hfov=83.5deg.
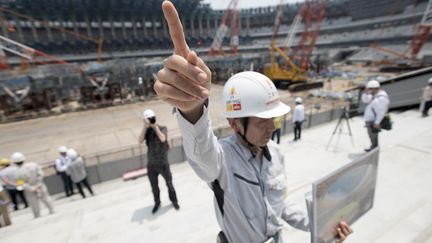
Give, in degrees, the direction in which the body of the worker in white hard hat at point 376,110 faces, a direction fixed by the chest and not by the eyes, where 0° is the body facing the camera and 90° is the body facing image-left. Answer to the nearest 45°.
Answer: approximately 90°

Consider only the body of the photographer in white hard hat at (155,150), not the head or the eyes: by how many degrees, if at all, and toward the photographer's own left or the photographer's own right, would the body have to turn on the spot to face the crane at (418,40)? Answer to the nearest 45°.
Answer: approximately 135° to the photographer's own left

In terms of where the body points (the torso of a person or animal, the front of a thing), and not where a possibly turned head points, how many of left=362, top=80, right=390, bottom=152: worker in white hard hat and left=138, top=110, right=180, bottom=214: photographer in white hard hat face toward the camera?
1

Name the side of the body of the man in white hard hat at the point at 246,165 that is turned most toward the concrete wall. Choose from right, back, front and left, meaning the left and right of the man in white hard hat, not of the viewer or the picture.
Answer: back

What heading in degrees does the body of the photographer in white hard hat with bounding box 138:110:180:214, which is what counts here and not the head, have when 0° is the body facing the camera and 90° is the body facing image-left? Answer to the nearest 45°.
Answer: approximately 0°
